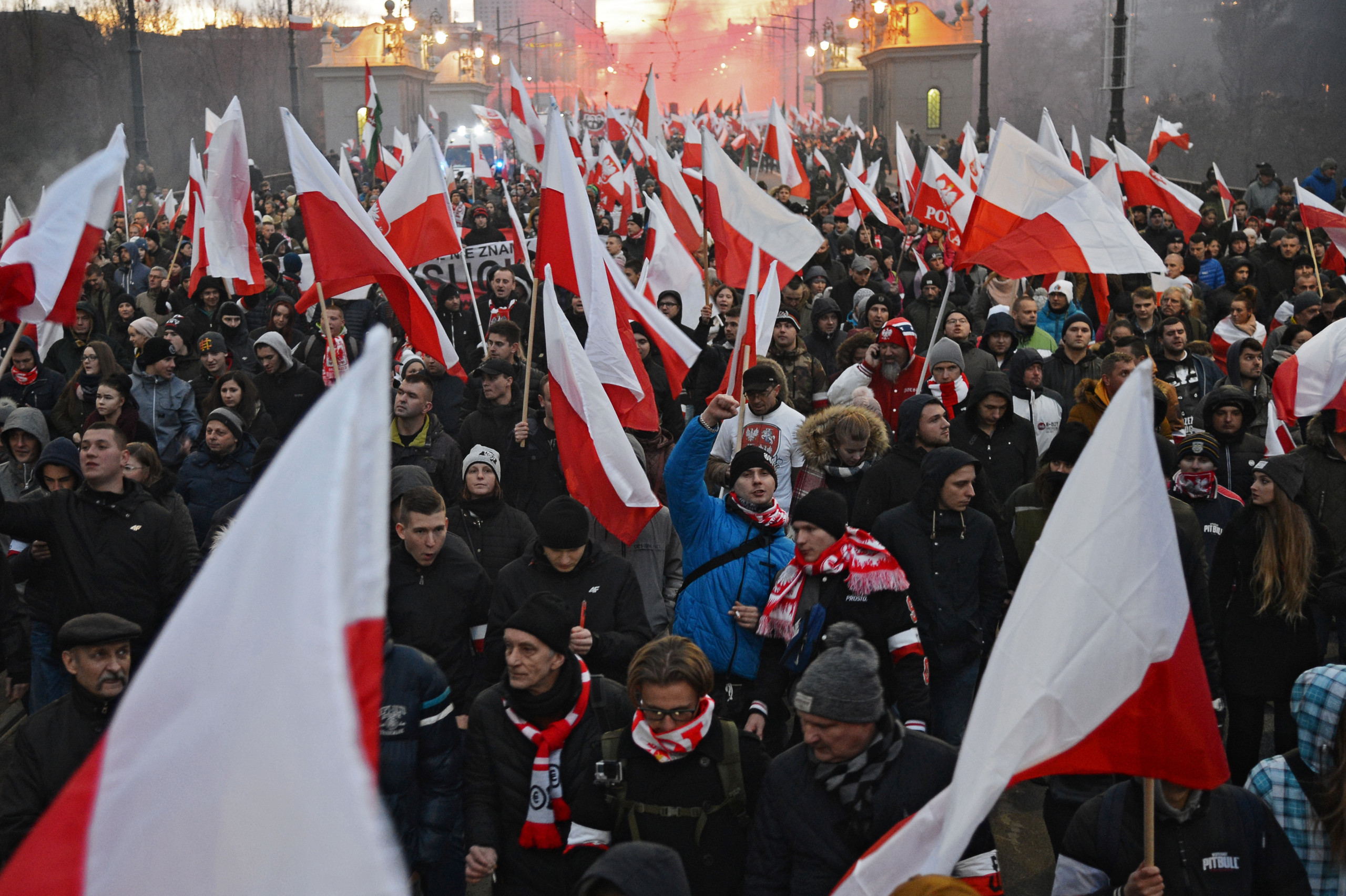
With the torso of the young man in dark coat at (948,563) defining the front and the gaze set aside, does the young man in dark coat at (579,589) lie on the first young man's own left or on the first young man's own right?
on the first young man's own right

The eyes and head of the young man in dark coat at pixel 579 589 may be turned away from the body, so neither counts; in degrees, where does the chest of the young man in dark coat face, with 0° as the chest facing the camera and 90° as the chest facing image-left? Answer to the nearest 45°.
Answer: approximately 0°

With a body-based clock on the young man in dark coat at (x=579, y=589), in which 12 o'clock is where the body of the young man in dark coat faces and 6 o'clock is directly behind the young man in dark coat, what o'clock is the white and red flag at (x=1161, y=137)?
The white and red flag is roughly at 7 o'clock from the young man in dark coat.

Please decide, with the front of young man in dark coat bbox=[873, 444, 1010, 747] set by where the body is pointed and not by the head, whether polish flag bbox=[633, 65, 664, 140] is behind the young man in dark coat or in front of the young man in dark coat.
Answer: behind

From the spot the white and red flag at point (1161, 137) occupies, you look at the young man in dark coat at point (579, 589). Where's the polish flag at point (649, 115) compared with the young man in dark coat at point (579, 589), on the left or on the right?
right

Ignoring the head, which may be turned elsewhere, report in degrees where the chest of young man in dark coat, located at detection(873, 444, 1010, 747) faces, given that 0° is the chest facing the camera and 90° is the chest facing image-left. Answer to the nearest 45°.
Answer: approximately 0°

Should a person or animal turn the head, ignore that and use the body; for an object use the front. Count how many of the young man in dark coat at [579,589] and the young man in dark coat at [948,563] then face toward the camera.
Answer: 2

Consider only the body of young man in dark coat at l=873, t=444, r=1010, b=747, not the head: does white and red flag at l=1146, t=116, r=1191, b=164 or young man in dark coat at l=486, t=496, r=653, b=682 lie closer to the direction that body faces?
the young man in dark coat

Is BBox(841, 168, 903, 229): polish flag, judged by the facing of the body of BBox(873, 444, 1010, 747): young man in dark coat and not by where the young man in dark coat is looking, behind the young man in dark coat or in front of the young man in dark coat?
behind

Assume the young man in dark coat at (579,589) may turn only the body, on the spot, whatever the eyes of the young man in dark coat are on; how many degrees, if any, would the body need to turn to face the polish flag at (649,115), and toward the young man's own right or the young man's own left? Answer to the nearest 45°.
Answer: approximately 180°
